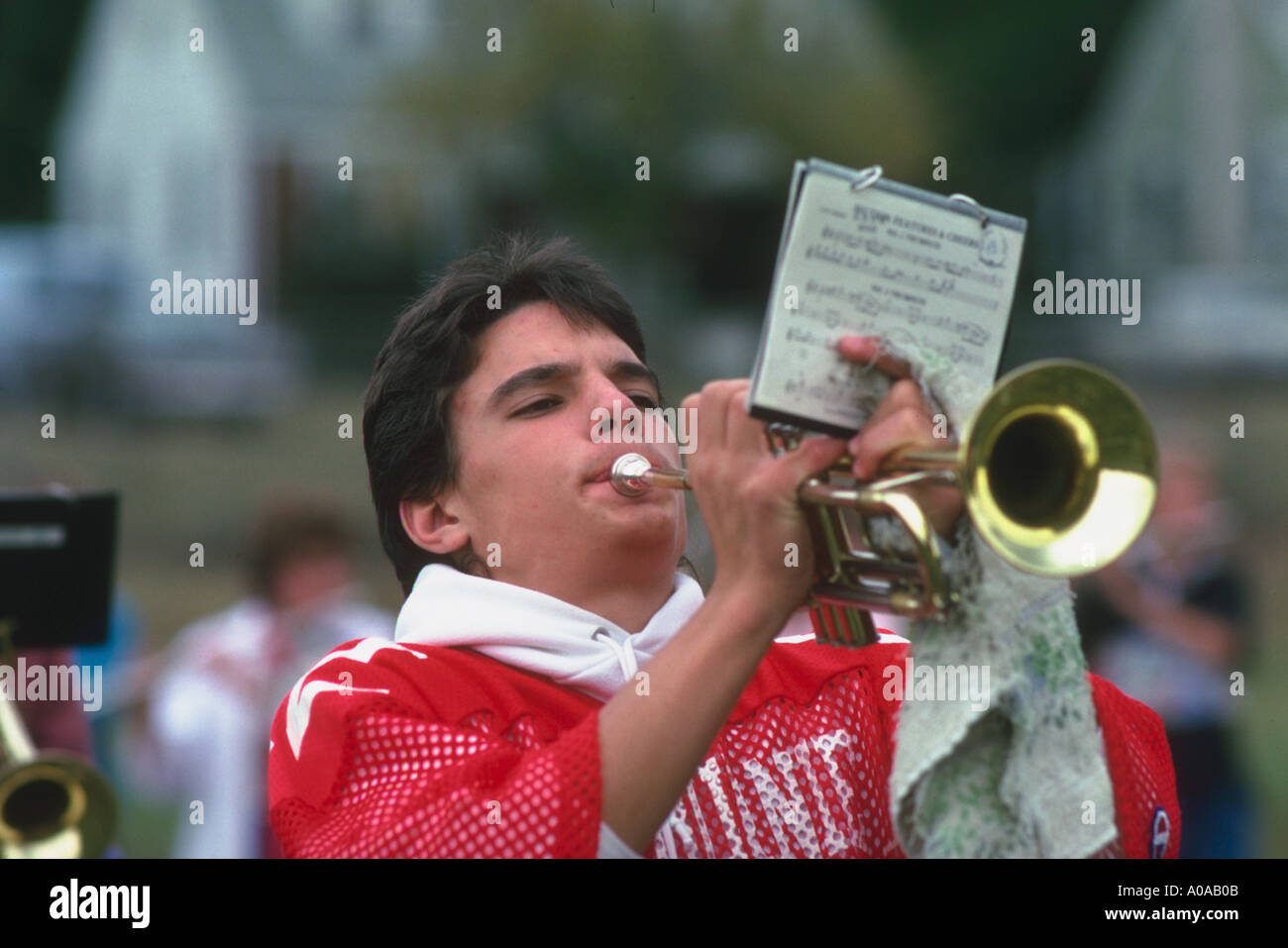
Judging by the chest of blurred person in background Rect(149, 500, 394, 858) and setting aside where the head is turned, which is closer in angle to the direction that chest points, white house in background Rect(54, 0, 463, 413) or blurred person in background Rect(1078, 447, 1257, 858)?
the blurred person in background

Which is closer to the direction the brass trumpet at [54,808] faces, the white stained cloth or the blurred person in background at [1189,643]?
the white stained cloth

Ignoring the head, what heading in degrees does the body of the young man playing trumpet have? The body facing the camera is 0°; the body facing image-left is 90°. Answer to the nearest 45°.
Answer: approximately 315°

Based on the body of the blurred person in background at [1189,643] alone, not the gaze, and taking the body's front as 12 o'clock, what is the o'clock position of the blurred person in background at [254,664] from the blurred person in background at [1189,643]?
the blurred person in background at [254,664] is roughly at 1 o'clock from the blurred person in background at [1189,643].

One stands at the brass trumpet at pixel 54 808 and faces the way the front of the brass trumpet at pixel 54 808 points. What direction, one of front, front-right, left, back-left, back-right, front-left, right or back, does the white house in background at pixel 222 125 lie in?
back-left

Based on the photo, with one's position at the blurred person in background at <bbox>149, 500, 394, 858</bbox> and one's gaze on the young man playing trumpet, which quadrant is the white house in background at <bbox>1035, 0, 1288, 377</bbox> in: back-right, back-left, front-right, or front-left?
back-left

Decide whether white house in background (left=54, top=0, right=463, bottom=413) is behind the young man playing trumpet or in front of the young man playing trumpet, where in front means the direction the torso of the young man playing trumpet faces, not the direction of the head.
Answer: behind

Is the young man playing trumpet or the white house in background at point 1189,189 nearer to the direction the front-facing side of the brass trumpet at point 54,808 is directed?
the young man playing trumpet

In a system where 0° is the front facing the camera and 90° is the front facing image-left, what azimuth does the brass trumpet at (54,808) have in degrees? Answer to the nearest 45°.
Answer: approximately 315°

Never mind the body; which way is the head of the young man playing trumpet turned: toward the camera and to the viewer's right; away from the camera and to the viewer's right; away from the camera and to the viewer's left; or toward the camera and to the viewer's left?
toward the camera and to the viewer's right

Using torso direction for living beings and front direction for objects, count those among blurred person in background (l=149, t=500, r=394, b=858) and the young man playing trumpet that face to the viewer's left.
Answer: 0
